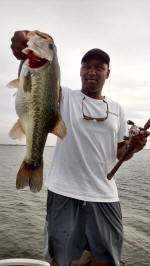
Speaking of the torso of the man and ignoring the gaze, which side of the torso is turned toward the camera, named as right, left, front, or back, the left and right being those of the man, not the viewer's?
front
